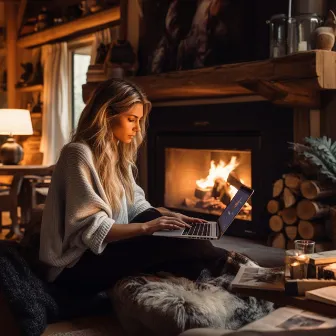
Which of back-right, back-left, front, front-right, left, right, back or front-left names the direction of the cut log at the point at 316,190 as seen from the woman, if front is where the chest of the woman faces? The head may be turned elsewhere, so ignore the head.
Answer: front-left

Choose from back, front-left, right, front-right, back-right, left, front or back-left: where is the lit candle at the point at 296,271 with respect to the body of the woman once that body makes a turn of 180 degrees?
back-left

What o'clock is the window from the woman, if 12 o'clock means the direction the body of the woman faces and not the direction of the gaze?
The window is roughly at 9 o'clock from the woman.

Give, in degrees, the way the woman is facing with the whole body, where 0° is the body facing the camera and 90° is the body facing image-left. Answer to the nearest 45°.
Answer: approximately 270°

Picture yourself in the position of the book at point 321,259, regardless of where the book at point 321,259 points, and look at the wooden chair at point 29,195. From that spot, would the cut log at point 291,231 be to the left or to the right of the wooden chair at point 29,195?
right

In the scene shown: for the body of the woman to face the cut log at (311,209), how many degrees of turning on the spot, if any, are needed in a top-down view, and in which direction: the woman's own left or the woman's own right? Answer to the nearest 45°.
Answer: approximately 45° to the woman's own left

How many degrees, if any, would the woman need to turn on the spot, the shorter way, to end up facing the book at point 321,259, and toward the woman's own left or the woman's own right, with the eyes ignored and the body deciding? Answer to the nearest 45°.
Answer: approximately 45° to the woman's own right

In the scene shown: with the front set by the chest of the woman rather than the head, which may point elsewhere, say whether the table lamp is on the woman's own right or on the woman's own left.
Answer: on the woman's own left

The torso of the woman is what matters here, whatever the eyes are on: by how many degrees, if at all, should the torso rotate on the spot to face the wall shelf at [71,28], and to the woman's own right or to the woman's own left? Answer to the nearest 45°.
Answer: approximately 90° to the woman's own left

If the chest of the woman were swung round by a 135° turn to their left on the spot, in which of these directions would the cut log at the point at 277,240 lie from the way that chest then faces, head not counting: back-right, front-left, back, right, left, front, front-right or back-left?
right

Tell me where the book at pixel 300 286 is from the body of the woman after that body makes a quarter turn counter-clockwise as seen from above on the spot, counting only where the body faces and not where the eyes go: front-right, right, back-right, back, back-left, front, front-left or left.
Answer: back-right

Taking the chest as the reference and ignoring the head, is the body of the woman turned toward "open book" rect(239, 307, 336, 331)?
no

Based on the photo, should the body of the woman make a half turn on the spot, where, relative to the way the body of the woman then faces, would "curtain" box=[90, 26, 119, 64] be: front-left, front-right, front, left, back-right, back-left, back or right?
right

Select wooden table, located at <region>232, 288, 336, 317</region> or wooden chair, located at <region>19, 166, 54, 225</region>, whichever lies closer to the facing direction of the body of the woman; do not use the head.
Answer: the wooden table

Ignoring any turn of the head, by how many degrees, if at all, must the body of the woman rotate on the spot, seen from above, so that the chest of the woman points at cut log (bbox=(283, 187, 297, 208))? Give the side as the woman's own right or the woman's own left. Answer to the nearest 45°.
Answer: approximately 45° to the woman's own left
